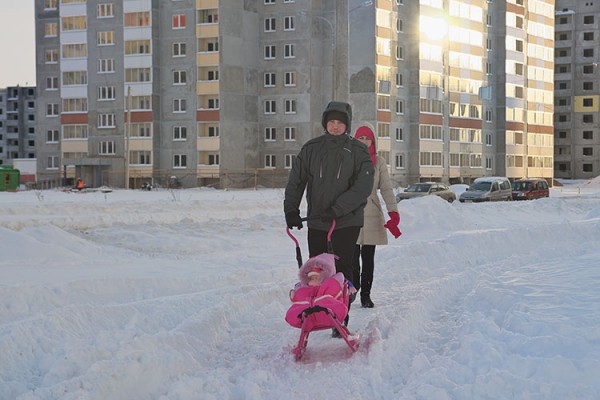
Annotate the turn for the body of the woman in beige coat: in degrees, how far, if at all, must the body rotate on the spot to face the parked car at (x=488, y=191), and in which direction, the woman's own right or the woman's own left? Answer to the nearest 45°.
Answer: approximately 180°

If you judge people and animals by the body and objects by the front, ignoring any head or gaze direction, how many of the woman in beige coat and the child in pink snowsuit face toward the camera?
2

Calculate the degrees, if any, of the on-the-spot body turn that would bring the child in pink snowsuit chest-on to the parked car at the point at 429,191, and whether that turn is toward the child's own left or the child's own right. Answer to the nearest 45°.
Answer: approximately 180°

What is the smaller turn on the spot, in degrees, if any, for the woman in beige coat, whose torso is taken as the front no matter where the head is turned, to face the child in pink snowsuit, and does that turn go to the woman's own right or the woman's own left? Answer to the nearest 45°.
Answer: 0° — they already face them

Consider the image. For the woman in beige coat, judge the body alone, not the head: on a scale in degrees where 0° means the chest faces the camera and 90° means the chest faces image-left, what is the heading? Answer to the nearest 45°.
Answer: approximately 0°

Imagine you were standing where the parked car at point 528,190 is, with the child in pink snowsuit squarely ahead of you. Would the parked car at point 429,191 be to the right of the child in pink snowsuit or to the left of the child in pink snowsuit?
right

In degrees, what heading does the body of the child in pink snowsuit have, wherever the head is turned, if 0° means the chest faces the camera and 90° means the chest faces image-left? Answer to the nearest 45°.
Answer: approximately 0°
